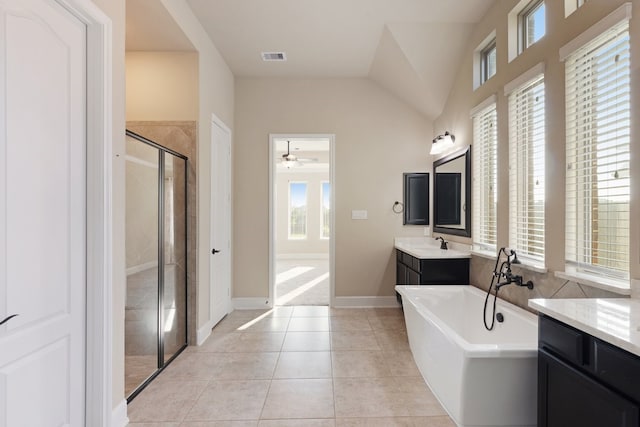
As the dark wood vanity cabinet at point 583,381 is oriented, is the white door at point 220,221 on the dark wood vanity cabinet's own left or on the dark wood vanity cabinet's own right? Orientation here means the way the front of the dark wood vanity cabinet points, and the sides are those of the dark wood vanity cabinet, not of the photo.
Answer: on the dark wood vanity cabinet's own right

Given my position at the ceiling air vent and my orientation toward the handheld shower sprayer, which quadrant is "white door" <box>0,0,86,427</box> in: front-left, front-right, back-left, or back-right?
front-right

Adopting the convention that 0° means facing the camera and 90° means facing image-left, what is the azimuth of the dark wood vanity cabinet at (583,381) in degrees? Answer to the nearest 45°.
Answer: approximately 45°

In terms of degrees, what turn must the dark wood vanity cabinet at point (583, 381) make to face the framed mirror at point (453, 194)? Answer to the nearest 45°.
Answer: approximately 90° to its right

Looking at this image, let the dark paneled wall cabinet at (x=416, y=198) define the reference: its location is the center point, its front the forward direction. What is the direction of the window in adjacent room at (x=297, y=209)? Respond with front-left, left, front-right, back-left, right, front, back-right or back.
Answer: back-right

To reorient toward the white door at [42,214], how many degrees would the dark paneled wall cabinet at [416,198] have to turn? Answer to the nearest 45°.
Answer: approximately 45° to its right

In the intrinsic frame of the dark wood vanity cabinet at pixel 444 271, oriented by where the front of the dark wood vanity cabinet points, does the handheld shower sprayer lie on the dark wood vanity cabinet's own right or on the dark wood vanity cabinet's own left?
on the dark wood vanity cabinet's own left

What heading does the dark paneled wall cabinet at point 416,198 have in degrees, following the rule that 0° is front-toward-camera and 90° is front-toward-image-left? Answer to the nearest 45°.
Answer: approximately 0°
